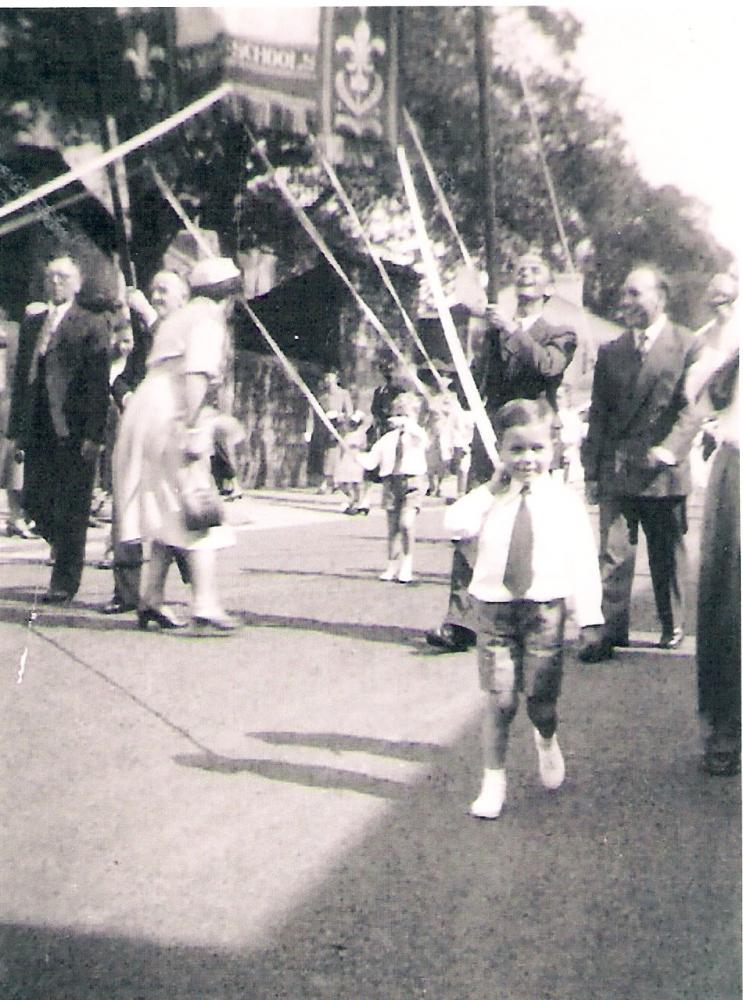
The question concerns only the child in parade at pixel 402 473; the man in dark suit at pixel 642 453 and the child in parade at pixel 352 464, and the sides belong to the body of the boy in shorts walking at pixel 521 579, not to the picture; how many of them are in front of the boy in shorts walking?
0

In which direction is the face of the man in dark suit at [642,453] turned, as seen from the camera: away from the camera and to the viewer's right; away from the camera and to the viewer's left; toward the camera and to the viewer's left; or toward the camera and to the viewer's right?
toward the camera and to the viewer's left

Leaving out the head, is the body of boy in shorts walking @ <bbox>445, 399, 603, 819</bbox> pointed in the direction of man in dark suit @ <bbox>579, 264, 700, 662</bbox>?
no

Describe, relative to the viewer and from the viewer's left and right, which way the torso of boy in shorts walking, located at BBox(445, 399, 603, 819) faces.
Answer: facing the viewer

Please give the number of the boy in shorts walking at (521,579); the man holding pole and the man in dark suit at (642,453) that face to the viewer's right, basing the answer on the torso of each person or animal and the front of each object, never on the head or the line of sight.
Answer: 0

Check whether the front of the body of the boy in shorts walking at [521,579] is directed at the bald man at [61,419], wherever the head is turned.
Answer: no

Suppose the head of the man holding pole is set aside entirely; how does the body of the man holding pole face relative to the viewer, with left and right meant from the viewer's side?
facing the viewer and to the left of the viewer

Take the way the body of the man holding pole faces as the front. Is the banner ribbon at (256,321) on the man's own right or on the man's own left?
on the man's own right

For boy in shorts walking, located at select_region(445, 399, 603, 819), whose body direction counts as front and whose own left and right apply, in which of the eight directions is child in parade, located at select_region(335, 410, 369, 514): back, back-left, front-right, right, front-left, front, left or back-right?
back-right

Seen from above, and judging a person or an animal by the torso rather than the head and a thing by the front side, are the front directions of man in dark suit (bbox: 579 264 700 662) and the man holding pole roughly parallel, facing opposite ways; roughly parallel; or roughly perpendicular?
roughly parallel

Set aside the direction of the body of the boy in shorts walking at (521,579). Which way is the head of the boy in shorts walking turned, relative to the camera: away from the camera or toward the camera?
toward the camera

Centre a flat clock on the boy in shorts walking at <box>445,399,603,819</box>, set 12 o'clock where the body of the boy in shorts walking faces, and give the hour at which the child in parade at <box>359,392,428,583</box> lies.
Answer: The child in parade is roughly at 5 o'clock from the boy in shorts walking.
